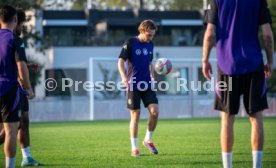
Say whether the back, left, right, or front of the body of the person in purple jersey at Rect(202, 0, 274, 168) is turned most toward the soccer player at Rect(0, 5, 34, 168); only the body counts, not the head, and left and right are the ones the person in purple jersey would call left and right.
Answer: left

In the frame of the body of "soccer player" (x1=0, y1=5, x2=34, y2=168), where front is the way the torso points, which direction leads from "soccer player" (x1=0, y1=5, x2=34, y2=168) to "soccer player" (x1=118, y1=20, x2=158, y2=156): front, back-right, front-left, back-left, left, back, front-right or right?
front-right

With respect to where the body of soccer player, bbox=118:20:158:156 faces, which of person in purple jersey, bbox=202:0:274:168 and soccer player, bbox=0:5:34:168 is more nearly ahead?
the person in purple jersey

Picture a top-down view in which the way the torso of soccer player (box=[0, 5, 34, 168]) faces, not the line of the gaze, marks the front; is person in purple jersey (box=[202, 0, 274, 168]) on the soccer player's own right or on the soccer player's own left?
on the soccer player's own right

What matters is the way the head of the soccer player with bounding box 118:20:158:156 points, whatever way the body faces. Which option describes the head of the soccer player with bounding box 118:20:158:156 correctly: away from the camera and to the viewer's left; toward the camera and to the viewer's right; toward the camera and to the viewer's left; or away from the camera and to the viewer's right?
toward the camera and to the viewer's right

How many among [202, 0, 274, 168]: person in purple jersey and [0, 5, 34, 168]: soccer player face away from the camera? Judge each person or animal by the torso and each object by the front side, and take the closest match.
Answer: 2

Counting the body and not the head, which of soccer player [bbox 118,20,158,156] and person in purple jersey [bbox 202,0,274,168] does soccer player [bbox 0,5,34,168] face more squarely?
the soccer player

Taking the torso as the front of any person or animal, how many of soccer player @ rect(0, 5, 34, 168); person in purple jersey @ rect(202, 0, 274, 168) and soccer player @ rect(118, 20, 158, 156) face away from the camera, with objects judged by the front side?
2

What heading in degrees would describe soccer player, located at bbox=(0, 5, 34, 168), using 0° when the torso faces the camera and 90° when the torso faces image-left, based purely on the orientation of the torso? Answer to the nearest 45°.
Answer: approximately 180°

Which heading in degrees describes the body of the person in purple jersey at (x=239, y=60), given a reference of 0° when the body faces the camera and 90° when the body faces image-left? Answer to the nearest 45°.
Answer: approximately 180°

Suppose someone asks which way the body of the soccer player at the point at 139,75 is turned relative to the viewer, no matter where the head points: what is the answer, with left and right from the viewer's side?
facing the viewer and to the right of the viewer

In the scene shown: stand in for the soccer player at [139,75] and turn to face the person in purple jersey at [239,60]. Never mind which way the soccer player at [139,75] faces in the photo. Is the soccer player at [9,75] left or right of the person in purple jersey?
right
